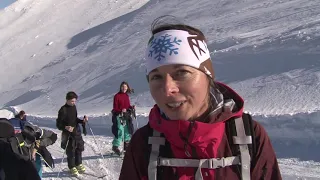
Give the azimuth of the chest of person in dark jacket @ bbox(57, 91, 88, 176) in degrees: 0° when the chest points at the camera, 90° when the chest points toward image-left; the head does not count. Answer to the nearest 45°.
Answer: approximately 315°

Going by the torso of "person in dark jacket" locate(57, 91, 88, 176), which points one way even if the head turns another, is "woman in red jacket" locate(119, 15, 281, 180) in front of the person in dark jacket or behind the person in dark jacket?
in front

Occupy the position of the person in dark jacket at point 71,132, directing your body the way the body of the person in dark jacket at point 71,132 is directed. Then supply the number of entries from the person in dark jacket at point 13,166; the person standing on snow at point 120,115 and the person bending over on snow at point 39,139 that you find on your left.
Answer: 1

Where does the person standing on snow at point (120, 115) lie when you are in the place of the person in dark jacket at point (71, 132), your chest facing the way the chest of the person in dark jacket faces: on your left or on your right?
on your left

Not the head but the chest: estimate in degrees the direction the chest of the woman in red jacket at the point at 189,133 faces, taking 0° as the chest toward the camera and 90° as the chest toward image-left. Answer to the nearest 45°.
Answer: approximately 0°

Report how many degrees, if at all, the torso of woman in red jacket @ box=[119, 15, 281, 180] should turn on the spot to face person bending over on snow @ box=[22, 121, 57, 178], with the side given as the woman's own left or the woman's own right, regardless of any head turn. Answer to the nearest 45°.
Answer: approximately 135° to the woman's own right

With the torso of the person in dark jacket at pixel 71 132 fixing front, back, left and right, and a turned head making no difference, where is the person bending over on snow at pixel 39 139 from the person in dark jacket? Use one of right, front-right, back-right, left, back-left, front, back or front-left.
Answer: front-right

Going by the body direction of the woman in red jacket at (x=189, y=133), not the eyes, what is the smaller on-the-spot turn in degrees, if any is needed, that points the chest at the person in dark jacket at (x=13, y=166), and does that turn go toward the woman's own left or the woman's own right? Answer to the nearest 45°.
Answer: approximately 135° to the woman's own right
